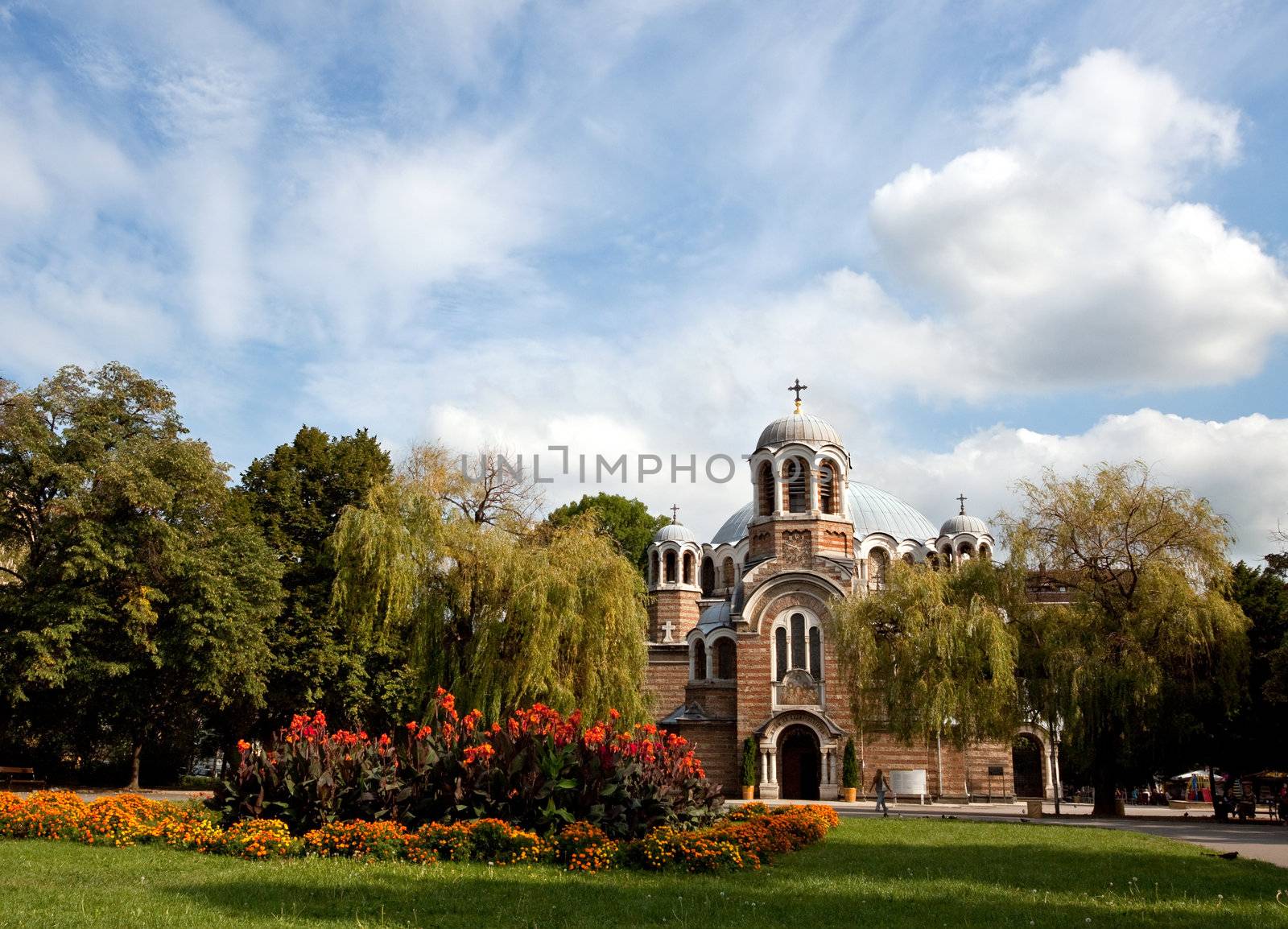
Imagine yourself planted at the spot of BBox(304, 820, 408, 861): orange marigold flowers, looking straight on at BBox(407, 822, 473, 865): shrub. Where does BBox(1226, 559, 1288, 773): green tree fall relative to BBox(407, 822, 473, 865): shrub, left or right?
left

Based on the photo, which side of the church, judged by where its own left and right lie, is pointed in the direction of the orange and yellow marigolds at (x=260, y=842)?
front

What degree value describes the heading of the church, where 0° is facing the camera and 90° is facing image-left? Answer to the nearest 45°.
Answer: approximately 0°

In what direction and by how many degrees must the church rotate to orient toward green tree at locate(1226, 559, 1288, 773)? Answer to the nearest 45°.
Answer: approximately 45° to its left

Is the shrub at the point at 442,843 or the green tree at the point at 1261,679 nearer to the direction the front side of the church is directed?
the shrub

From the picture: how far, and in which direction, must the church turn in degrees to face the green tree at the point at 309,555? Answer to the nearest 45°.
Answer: approximately 45° to its right

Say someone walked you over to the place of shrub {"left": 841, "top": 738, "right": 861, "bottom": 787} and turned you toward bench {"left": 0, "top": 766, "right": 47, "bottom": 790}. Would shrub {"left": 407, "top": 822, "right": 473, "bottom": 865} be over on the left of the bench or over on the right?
left

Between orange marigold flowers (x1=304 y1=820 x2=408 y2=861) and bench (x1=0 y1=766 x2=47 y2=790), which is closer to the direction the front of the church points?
the orange marigold flowers

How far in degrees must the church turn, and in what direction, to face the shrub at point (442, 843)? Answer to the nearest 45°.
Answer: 0° — it already faces it

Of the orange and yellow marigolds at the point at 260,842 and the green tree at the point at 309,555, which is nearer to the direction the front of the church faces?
the orange and yellow marigolds

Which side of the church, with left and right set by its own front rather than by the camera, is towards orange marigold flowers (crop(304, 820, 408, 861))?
front

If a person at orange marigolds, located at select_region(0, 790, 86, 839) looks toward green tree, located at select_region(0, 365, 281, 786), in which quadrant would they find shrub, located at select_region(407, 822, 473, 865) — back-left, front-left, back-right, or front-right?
back-right

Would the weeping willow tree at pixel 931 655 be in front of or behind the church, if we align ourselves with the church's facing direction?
in front

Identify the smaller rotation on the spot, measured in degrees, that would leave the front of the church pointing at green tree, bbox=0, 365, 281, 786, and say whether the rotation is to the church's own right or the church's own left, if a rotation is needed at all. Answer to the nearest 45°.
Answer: approximately 45° to the church's own right
